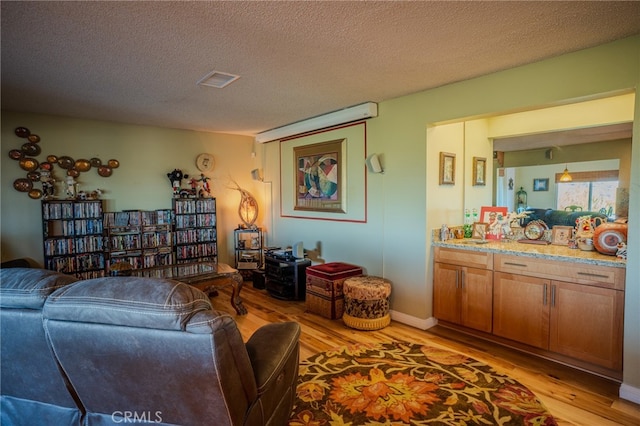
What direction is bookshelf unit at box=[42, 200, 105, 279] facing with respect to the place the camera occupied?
facing the viewer

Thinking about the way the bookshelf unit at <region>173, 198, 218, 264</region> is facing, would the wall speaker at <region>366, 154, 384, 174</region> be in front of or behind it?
in front

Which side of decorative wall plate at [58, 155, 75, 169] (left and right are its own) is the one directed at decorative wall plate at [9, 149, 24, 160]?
right

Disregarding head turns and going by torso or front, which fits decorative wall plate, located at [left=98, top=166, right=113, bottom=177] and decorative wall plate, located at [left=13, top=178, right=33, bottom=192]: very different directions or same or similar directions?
same or similar directions

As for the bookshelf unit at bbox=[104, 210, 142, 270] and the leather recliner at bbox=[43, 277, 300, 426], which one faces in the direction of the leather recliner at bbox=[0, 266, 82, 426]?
the bookshelf unit

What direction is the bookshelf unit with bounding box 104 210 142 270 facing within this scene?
toward the camera

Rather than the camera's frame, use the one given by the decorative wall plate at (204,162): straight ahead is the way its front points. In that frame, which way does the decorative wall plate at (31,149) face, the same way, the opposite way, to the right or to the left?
the same way

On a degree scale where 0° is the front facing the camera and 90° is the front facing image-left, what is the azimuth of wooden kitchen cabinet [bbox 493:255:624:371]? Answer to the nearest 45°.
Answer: approximately 45°

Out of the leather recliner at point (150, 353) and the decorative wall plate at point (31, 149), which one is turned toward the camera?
the decorative wall plate

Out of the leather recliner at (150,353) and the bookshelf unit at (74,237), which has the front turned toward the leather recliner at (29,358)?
the bookshelf unit

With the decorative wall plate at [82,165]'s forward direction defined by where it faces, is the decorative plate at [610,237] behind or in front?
in front

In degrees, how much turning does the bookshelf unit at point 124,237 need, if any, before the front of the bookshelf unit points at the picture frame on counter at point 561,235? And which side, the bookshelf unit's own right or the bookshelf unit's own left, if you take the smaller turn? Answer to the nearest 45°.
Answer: approximately 45° to the bookshelf unit's own left

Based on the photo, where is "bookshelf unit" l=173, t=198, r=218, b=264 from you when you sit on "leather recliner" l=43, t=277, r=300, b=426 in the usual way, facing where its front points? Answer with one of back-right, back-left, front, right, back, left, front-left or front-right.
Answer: front-left

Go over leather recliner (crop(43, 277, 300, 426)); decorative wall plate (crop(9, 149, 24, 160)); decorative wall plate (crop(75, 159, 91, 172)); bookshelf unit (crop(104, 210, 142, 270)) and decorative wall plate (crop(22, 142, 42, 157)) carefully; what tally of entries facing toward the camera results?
4

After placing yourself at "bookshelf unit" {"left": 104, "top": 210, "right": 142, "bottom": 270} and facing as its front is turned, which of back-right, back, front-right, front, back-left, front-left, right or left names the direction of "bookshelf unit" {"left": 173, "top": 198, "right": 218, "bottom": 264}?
left

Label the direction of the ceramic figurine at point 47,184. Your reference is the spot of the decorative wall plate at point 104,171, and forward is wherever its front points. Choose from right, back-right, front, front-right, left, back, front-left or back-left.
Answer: right

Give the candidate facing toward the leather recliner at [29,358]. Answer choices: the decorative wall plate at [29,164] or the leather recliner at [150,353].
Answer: the decorative wall plate

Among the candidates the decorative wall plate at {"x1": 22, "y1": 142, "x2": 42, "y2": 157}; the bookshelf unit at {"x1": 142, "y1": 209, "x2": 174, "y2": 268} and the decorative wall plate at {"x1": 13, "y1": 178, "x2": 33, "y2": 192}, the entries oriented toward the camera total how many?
3
